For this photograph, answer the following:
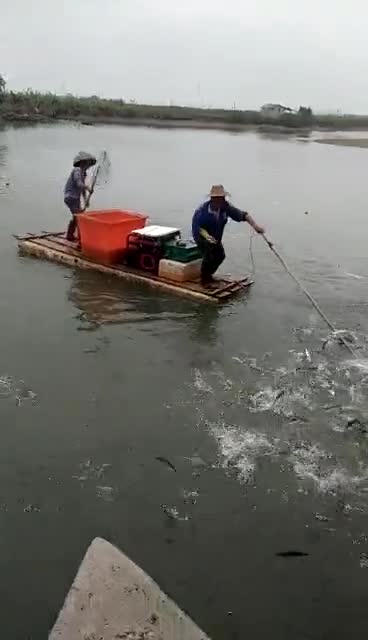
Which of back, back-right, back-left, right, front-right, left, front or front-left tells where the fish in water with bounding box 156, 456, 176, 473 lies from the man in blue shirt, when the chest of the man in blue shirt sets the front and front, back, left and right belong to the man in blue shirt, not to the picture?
front-right

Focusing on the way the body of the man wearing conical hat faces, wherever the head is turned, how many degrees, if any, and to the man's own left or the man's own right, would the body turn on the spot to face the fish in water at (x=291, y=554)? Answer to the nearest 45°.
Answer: approximately 90° to the man's own right

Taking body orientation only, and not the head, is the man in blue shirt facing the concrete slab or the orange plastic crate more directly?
the concrete slab

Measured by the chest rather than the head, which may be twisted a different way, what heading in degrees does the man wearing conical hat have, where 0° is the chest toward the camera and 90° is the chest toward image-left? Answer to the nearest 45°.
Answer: approximately 270°

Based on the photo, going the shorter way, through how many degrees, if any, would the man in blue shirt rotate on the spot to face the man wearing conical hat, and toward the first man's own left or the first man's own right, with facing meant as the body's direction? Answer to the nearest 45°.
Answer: approximately 180°

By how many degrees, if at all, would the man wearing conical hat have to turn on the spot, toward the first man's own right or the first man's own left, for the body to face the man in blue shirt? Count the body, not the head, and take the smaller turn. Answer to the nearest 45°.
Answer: approximately 45° to the first man's own right

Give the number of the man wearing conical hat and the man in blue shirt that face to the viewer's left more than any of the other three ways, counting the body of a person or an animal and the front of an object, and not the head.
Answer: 0

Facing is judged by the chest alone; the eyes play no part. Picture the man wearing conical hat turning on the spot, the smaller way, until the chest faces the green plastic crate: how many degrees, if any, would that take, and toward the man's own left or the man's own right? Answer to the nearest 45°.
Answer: approximately 45° to the man's own right

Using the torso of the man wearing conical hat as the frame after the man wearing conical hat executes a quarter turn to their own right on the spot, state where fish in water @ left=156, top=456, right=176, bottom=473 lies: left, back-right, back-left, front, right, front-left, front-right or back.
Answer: front

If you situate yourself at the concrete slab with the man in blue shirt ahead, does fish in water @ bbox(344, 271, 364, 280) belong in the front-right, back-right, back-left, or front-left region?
front-right

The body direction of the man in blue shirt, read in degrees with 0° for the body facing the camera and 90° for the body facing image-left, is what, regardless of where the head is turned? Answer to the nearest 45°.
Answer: approximately 315°

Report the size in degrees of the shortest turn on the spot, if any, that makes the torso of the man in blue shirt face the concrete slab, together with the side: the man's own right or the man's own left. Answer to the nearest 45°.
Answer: approximately 45° to the man's own right

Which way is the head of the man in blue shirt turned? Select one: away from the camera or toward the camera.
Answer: toward the camera
